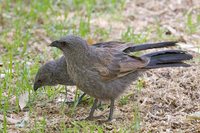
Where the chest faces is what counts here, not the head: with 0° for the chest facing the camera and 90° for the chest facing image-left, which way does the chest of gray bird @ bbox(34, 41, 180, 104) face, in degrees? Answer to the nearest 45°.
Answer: approximately 90°

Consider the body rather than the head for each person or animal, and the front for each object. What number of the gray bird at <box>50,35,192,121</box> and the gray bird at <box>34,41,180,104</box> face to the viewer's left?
2

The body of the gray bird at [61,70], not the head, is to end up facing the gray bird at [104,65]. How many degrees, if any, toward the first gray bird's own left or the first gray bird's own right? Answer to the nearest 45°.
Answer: approximately 135° to the first gray bird's own left

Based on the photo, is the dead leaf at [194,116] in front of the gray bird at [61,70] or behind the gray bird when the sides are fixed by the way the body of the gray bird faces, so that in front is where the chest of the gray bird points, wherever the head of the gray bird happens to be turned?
behind

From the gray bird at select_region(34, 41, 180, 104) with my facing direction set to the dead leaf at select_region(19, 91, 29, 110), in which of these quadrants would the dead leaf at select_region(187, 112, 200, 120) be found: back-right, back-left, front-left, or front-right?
back-left

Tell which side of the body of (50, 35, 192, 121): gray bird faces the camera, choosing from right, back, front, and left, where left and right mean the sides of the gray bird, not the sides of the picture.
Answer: left

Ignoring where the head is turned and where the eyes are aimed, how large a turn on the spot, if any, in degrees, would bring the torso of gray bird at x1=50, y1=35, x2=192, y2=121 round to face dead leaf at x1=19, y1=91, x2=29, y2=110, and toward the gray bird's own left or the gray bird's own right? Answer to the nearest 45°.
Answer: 0° — it already faces it

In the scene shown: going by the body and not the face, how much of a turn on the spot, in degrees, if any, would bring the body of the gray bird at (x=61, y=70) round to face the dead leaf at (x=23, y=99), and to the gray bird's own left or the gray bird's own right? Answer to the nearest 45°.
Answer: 0° — it already faces it

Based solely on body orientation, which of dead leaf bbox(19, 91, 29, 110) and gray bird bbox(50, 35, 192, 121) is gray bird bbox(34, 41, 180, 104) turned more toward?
the dead leaf

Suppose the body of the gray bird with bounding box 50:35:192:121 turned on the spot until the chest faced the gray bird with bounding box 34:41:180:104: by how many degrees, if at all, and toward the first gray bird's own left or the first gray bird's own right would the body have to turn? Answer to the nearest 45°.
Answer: approximately 45° to the first gray bird's own right
